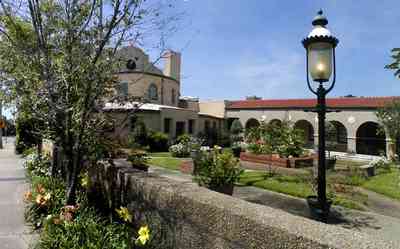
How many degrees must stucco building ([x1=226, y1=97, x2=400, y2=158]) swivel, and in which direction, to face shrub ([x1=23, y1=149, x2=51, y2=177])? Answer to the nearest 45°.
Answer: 0° — it already faces it

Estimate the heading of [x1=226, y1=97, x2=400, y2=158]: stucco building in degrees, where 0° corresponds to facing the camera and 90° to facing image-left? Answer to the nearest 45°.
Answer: approximately 45°

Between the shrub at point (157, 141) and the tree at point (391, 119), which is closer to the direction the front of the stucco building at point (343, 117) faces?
the shrub

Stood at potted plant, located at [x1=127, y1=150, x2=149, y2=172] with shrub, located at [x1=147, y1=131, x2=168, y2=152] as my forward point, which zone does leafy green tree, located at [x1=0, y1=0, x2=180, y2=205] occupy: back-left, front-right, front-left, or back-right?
back-left

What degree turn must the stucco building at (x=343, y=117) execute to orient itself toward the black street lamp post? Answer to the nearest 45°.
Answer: approximately 45° to its left

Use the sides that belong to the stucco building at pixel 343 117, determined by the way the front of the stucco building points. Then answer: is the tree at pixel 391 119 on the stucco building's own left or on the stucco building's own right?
on the stucco building's own left
